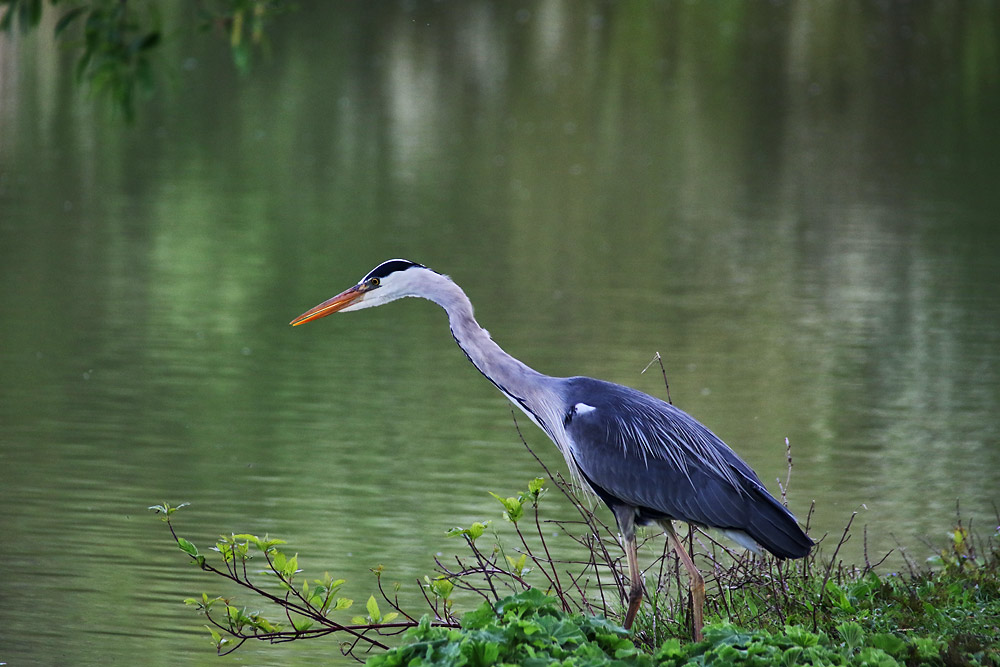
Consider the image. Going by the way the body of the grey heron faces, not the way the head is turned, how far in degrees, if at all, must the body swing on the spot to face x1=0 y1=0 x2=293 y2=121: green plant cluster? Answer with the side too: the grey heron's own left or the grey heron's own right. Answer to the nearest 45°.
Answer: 0° — it already faces it

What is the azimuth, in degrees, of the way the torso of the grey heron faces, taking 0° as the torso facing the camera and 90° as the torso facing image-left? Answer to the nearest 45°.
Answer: approximately 90°
